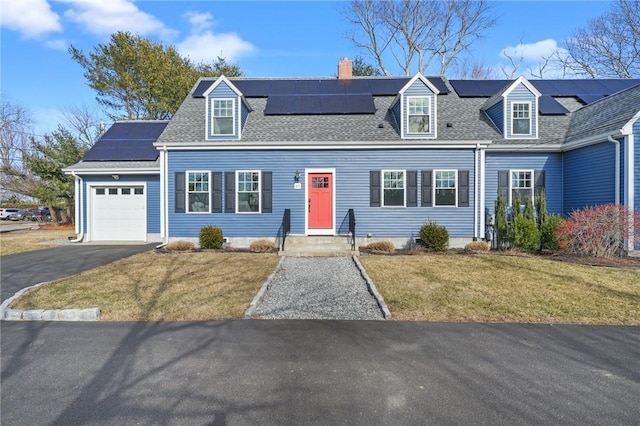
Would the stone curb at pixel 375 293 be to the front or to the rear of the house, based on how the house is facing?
to the front

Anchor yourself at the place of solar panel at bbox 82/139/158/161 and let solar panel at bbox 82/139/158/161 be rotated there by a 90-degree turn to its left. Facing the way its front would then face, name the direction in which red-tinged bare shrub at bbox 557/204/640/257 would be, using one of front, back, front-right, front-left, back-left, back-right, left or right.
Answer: front-right

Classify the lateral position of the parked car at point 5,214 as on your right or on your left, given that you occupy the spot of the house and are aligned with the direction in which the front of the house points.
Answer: on your right

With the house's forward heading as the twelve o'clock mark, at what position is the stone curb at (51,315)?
The stone curb is roughly at 1 o'clock from the house.

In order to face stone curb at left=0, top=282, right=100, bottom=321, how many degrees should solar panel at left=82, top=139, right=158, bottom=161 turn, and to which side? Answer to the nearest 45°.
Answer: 0° — it already faces it

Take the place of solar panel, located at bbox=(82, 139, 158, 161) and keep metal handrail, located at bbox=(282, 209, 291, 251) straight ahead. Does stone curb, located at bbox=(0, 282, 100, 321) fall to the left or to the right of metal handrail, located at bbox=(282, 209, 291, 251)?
right

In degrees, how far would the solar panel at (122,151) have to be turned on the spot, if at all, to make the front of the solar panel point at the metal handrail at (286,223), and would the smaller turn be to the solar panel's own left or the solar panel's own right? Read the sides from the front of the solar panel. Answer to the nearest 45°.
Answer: approximately 45° to the solar panel's own left

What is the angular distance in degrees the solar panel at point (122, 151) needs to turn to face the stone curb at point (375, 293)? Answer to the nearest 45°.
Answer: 0° — it already faces it

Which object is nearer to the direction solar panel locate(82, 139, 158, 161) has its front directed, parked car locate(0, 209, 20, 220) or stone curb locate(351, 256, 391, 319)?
the stone curb

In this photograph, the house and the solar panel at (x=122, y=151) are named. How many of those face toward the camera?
2

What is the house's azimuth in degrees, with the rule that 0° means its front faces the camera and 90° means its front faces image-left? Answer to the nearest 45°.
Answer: approximately 0°

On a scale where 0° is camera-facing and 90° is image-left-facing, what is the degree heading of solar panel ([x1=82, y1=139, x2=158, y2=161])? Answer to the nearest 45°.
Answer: approximately 0°
